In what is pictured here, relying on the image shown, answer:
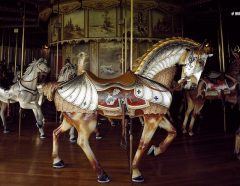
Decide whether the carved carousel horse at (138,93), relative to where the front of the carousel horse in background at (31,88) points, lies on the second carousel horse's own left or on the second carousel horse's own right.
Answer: on the second carousel horse's own right

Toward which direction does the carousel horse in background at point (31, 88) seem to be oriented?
to the viewer's right

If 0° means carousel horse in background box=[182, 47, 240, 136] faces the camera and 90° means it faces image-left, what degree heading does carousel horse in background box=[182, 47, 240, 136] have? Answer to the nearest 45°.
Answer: approximately 270°

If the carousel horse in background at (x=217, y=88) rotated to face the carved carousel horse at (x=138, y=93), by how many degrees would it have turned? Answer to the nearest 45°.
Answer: approximately 90° to its right

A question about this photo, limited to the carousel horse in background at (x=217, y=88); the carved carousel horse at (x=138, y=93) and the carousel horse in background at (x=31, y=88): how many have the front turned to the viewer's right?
3

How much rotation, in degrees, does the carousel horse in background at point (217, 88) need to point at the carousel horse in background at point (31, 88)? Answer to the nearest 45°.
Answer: approximately 180°

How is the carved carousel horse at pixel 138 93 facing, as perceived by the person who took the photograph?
facing to the right of the viewer

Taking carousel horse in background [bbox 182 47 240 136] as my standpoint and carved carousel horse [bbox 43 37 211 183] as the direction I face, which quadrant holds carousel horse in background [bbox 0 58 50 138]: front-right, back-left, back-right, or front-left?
front-right

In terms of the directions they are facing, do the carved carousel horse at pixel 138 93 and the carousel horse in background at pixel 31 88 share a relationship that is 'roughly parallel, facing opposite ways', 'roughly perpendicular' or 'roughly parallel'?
roughly parallel

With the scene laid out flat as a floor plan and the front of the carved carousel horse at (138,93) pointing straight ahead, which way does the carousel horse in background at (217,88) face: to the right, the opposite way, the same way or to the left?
the same way

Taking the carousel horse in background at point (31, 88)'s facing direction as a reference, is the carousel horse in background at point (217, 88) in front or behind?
in front
